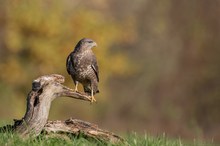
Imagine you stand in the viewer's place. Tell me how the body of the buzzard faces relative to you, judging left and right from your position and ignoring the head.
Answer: facing the viewer
